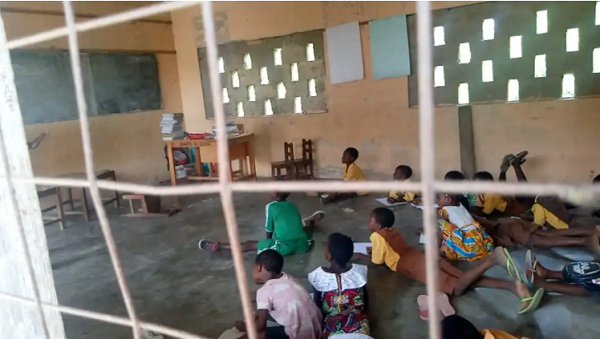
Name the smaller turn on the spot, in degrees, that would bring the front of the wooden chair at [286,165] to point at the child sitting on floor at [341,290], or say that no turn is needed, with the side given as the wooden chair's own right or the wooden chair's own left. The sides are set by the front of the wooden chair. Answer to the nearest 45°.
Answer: approximately 45° to the wooden chair's own left

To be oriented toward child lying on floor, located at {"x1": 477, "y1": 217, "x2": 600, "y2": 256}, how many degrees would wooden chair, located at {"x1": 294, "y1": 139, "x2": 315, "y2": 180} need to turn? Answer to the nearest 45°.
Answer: approximately 90° to its left

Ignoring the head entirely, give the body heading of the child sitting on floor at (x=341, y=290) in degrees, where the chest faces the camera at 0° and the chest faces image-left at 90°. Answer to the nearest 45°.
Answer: approximately 180°

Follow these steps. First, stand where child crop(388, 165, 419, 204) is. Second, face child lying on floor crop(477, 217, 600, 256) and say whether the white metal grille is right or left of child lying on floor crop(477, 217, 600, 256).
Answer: right

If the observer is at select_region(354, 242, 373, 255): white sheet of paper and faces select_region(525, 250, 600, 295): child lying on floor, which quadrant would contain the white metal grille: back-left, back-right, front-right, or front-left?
front-right

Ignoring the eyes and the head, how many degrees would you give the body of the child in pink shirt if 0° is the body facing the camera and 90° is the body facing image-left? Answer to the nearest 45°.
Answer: approximately 135°

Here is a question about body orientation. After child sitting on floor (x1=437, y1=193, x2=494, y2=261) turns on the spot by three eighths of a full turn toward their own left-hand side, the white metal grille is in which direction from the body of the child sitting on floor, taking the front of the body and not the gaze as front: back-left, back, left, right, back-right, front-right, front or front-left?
front

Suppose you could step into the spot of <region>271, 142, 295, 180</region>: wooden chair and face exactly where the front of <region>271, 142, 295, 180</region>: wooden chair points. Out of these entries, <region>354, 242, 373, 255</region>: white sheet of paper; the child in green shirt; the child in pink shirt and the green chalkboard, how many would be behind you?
0

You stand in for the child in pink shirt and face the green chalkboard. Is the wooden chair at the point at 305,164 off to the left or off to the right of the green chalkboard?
right

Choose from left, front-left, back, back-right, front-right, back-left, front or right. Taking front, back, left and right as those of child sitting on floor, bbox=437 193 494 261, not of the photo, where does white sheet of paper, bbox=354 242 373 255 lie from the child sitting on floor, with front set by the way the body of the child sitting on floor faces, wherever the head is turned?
front-left

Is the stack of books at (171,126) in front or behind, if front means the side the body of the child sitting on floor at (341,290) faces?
in front

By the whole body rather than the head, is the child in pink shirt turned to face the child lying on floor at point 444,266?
no

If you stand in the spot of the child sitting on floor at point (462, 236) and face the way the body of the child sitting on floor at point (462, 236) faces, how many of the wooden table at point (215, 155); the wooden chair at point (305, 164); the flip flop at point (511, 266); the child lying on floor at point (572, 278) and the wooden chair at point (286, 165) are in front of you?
3

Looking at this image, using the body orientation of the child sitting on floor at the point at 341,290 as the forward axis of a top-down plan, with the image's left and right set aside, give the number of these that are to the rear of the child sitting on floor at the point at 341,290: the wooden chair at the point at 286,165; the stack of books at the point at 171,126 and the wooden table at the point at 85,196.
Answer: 0

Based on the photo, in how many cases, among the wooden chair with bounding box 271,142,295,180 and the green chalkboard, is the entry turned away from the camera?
0

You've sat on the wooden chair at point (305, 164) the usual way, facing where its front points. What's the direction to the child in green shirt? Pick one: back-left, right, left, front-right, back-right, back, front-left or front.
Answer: front-left
